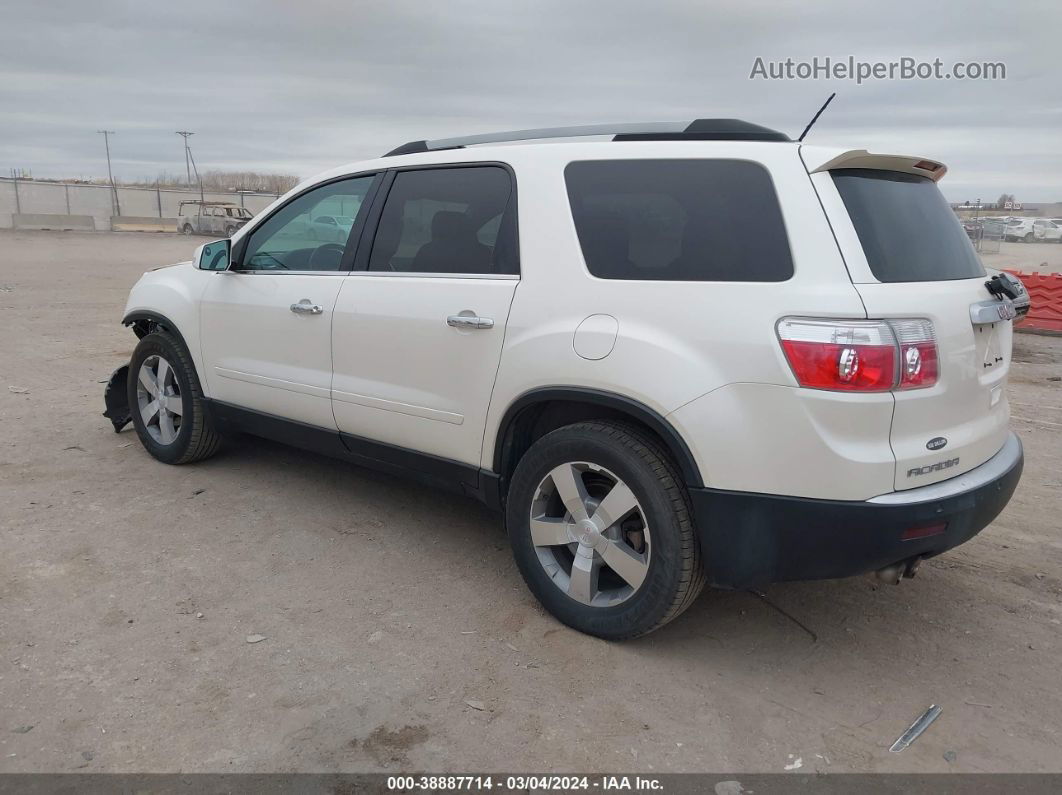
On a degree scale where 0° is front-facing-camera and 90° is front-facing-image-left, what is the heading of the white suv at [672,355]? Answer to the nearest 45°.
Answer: approximately 135°

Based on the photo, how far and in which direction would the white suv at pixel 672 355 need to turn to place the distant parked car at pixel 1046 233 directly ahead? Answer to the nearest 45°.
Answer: approximately 90° to its right

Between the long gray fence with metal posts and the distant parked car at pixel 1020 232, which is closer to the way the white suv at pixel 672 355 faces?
the long gray fence with metal posts

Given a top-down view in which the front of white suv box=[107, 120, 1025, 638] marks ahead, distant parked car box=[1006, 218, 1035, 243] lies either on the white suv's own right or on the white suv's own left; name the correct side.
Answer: on the white suv's own right

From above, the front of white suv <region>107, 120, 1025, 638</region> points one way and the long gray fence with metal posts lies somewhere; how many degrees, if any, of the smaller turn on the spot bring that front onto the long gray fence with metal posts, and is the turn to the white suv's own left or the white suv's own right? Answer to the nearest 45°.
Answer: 0° — it already faces it
